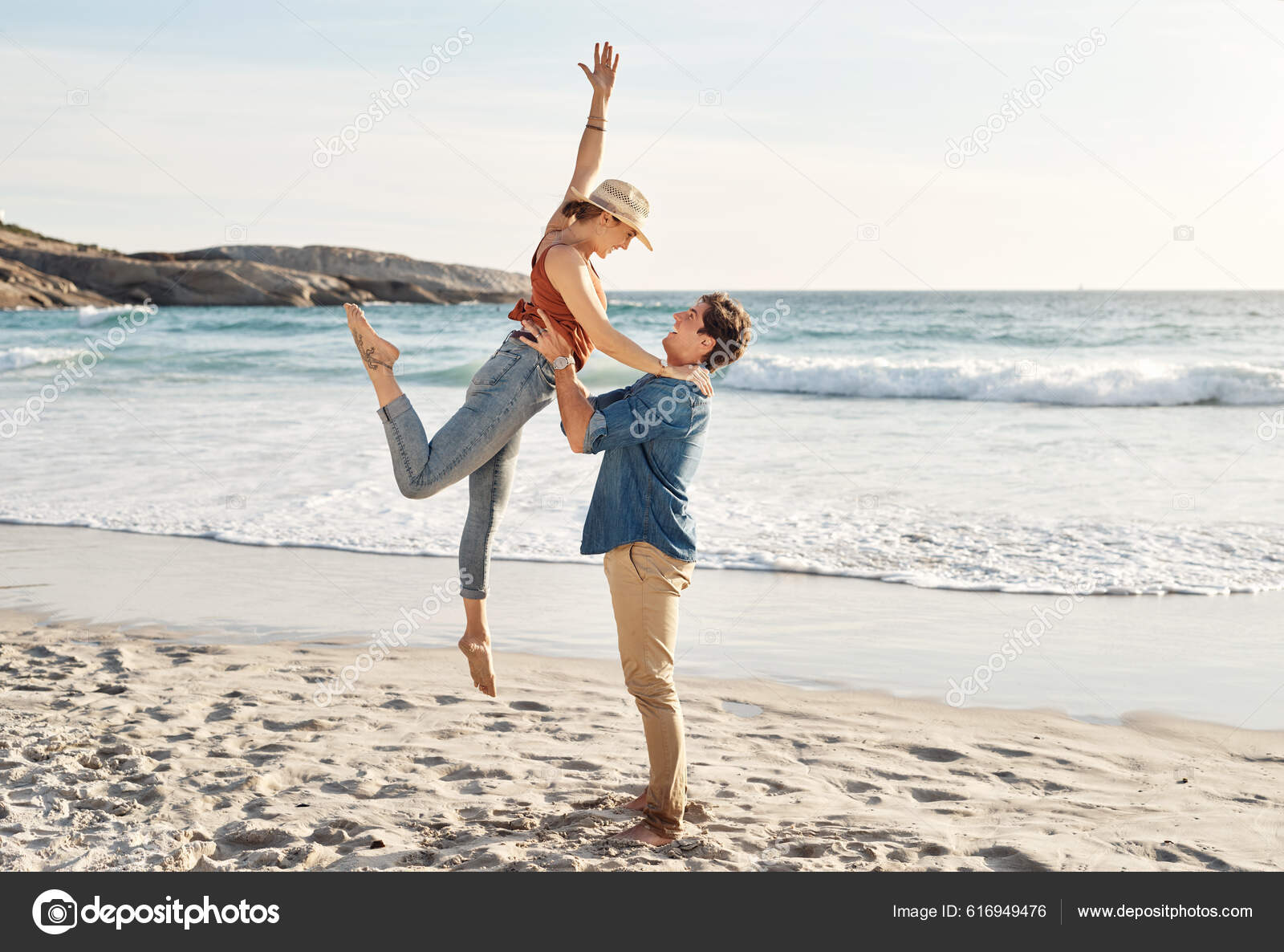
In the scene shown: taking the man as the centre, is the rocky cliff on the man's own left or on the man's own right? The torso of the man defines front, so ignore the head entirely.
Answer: on the man's own right

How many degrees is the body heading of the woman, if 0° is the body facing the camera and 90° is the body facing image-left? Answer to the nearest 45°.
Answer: approximately 270°

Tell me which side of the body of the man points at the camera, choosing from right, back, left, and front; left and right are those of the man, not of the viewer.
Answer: left

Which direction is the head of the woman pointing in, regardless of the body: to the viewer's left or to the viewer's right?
to the viewer's right

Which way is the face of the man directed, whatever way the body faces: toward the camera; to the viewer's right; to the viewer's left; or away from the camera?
to the viewer's left
